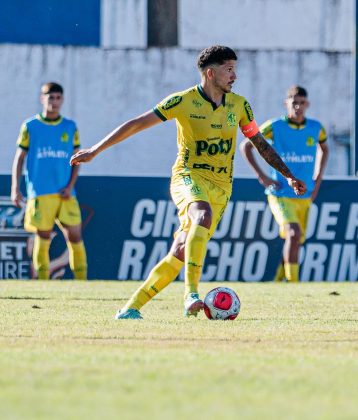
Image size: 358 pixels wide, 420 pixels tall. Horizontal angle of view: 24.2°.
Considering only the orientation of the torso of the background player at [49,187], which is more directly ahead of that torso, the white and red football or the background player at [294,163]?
the white and red football

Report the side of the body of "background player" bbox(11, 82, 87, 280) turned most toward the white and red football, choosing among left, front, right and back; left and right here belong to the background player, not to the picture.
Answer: front

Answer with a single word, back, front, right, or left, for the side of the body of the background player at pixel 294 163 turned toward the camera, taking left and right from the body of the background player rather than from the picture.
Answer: front

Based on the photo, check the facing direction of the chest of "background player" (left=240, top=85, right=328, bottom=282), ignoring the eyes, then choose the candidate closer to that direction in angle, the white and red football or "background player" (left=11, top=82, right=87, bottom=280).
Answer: the white and red football

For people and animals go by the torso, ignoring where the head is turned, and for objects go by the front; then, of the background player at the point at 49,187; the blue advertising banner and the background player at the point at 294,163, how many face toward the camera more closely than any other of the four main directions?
3

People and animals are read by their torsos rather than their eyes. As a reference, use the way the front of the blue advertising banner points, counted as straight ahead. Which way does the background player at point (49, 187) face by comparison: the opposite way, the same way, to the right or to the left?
the same way

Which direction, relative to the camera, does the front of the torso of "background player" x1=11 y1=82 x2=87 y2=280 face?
toward the camera

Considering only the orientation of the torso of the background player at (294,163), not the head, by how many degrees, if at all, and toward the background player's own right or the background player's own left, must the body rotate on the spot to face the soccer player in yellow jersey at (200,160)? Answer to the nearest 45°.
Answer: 0° — they already face them

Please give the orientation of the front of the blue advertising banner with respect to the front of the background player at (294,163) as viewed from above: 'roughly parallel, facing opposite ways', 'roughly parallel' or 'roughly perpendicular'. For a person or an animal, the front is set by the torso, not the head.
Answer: roughly parallel

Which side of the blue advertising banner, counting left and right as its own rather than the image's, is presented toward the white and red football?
front

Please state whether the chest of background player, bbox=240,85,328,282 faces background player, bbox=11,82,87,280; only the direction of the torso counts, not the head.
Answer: no

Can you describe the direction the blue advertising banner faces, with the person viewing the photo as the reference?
facing the viewer

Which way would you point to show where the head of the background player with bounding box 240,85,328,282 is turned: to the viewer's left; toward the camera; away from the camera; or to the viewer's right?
toward the camera

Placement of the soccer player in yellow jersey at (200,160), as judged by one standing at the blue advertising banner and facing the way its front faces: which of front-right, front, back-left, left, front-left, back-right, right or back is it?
front

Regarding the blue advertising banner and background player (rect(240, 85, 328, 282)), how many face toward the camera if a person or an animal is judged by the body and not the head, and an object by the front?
2

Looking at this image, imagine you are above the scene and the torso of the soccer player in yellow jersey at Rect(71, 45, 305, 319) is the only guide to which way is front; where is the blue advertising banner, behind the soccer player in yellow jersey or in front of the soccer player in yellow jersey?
behind

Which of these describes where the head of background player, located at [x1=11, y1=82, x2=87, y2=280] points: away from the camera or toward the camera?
toward the camera
